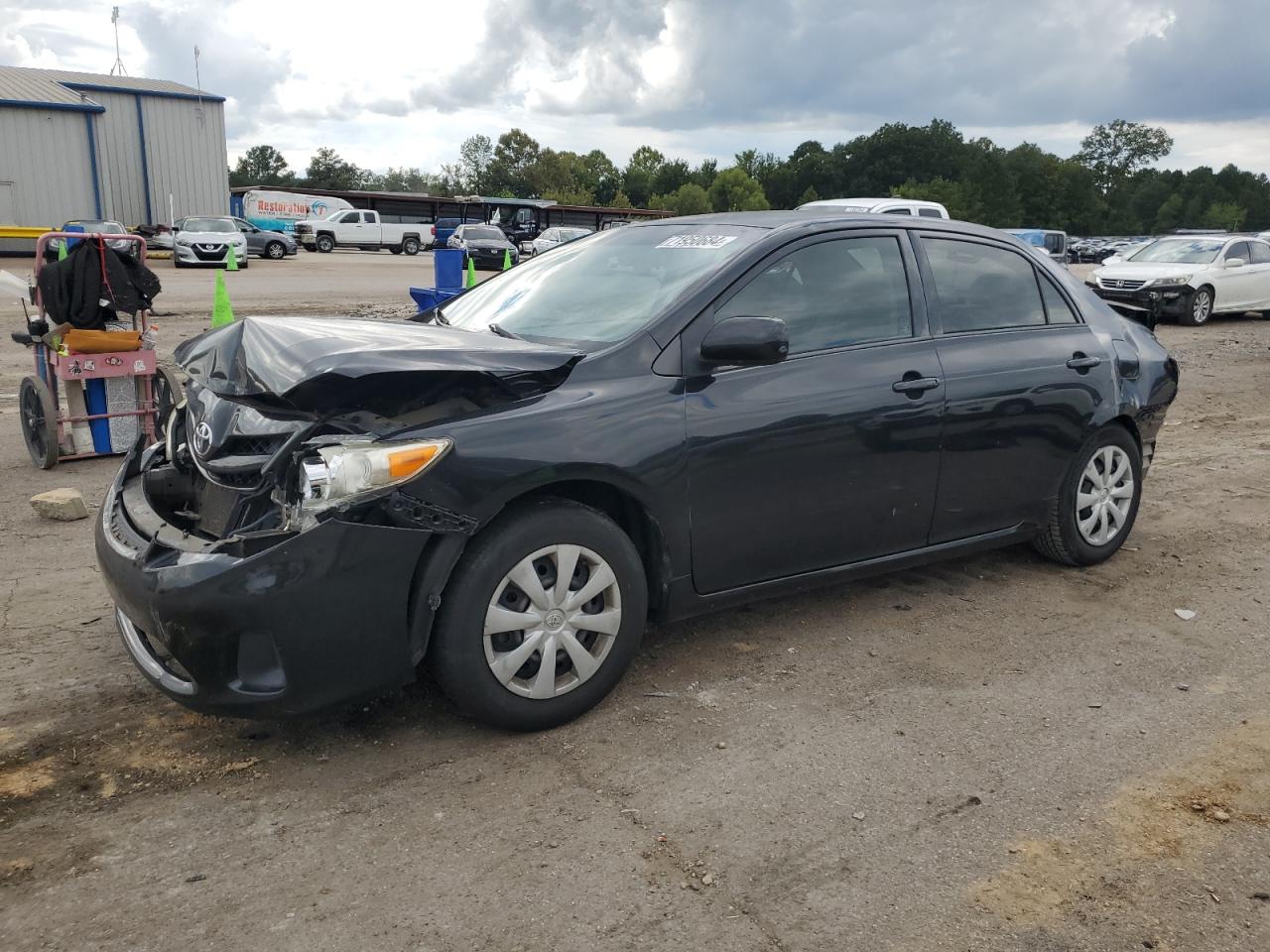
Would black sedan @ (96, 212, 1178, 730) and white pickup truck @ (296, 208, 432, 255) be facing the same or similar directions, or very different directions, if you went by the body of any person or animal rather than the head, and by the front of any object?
same or similar directions

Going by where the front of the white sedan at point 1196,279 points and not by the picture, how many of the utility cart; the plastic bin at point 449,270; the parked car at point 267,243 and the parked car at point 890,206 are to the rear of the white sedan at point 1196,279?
0

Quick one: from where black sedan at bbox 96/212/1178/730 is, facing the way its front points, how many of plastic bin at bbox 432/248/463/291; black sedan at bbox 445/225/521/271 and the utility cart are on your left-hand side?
0

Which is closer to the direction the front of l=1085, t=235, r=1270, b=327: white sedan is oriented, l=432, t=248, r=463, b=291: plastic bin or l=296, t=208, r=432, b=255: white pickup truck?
the plastic bin

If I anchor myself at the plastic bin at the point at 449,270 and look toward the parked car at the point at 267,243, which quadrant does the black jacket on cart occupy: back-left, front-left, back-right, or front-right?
back-left

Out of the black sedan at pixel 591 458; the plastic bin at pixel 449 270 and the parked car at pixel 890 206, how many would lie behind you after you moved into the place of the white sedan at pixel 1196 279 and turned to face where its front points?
0

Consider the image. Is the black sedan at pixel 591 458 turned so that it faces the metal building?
no

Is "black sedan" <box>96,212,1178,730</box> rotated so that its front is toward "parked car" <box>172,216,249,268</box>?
no

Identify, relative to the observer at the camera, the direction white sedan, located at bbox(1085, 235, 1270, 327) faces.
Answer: facing the viewer and to the left of the viewer

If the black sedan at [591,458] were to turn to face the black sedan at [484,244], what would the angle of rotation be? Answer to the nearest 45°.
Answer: approximately 135° to its right

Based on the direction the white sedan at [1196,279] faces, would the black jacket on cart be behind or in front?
in front

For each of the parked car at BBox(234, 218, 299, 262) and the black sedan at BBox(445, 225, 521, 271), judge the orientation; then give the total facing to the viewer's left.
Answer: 0

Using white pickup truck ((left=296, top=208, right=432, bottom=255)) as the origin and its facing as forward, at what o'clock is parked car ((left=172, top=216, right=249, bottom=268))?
The parked car is roughly at 11 o'clock from the white pickup truck.

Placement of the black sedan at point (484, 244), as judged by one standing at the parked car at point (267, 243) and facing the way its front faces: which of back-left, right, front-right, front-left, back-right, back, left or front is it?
front-left

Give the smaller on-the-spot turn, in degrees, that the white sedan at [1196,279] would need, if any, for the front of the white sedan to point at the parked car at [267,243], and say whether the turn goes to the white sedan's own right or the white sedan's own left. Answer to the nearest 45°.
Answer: approximately 45° to the white sedan's own right
